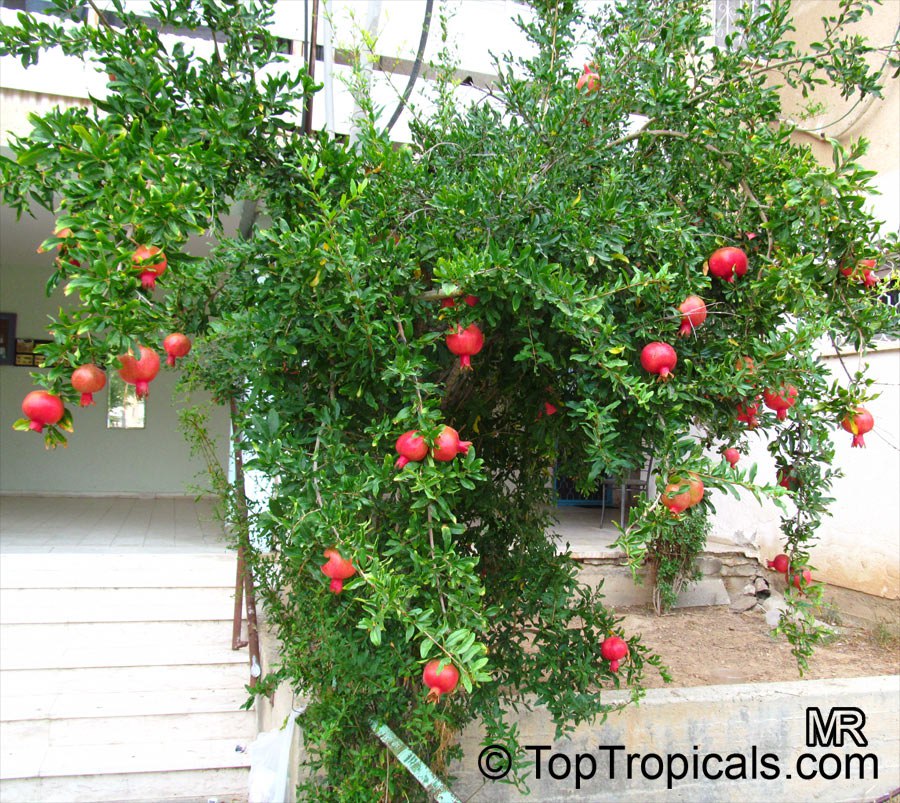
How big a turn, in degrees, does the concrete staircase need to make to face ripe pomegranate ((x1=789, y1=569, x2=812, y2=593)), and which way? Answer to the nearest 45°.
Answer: approximately 45° to its left

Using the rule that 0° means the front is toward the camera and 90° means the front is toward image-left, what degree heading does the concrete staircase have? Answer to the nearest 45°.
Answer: approximately 0°
